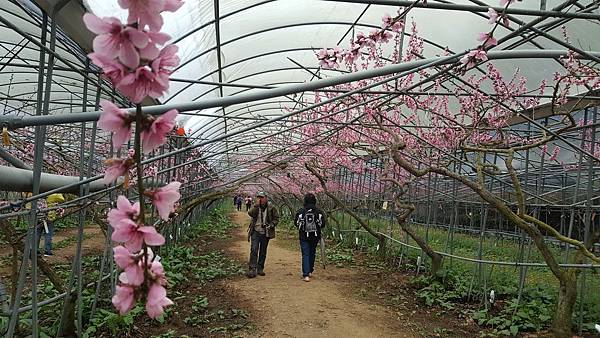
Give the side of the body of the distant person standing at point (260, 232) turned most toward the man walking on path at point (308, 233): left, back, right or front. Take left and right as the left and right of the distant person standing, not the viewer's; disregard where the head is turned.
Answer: left

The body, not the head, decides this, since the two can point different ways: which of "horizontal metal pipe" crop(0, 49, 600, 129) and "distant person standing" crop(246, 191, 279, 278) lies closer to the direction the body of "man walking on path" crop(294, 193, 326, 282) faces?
the distant person standing

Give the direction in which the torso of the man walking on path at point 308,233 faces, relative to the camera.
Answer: away from the camera

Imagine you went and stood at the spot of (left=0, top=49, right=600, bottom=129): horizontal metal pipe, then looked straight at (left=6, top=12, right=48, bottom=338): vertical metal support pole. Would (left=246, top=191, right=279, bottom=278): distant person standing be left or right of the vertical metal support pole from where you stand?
right

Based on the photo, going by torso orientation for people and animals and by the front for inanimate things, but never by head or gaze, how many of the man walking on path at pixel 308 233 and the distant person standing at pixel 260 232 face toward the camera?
1

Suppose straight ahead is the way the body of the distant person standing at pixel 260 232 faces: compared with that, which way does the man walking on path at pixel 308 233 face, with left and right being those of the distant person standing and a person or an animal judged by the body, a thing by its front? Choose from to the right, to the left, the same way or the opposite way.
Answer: the opposite way

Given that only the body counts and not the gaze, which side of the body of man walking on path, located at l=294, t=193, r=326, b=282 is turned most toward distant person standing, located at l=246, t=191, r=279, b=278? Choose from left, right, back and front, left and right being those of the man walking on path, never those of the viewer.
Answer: left

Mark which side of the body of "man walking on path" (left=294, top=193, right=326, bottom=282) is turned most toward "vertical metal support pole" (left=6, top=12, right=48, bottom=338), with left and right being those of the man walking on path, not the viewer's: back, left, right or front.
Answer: back

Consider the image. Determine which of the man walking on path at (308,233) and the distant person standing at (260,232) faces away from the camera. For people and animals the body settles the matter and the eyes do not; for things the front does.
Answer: the man walking on path

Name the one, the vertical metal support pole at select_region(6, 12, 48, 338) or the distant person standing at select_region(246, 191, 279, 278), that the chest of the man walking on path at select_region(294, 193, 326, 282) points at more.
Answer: the distant person standing

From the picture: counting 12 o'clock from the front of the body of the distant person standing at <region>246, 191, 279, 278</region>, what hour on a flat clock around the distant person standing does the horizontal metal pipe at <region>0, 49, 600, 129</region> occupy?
The horizontal metal pipe is roughly at 12 o'clock from the distant person standing.

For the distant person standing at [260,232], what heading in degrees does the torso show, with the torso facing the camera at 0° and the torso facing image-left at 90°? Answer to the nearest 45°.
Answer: approximately 0°
